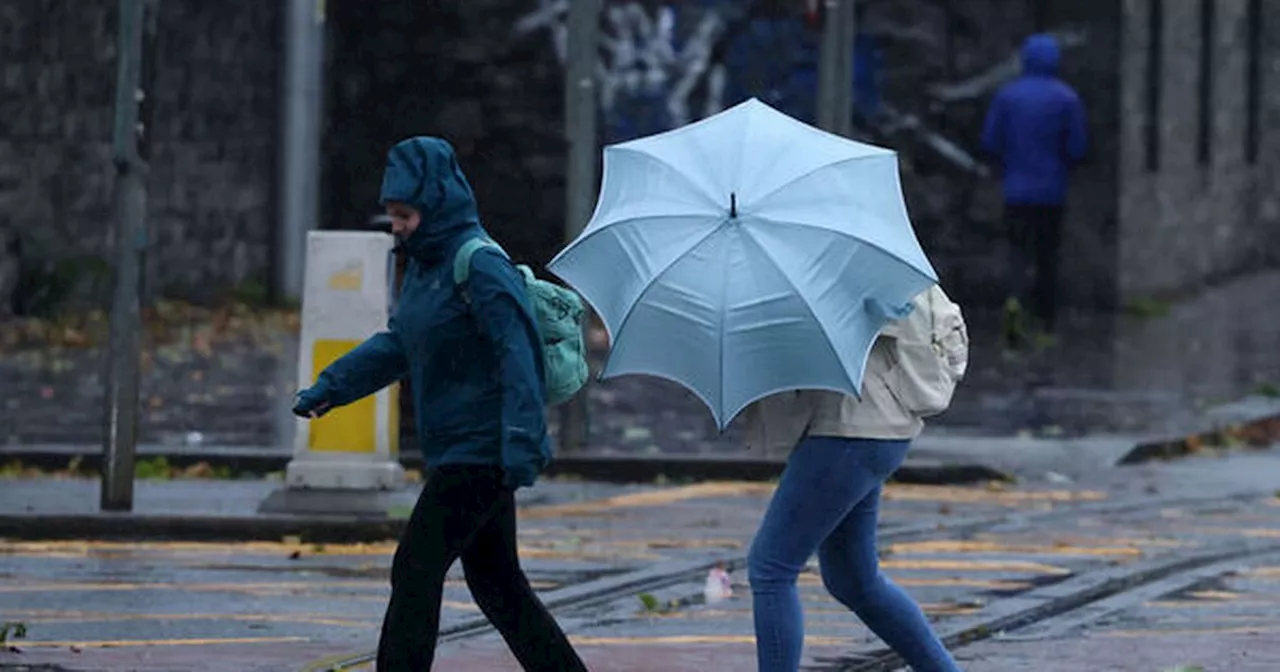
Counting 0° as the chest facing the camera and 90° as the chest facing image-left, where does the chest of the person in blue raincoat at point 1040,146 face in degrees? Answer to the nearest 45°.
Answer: approximately 180°

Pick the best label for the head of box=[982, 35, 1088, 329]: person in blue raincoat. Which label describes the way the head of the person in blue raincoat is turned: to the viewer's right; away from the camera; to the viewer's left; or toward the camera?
away from the camera
